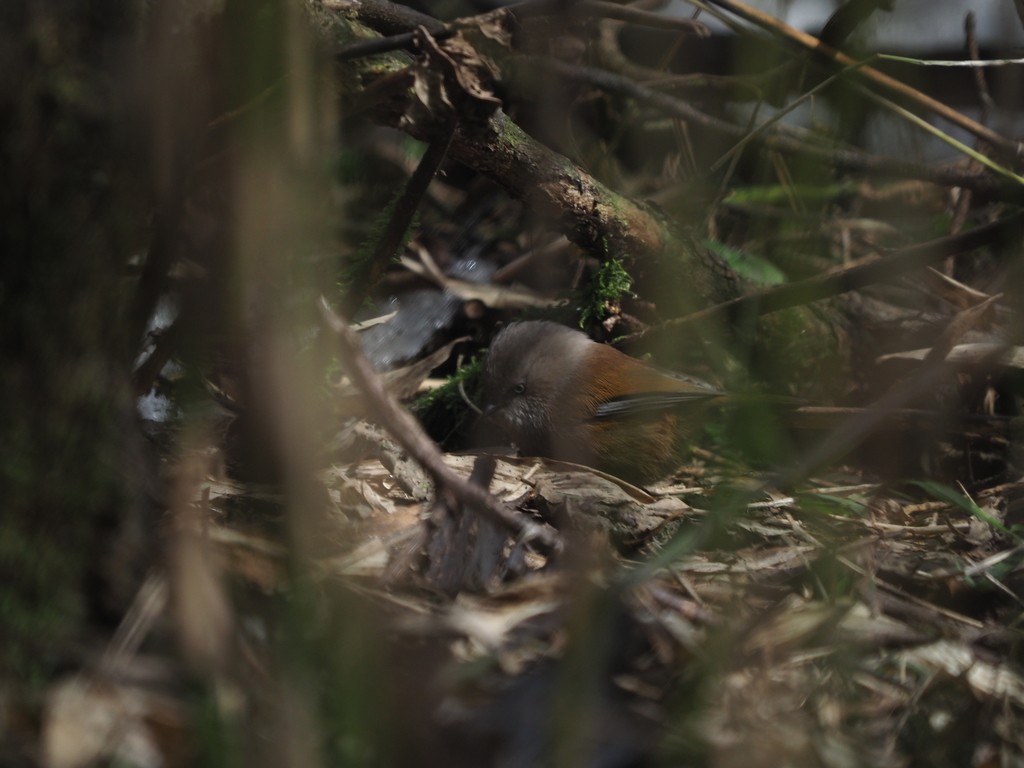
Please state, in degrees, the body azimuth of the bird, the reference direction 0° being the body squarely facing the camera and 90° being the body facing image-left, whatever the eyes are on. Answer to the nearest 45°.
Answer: approximately 90°

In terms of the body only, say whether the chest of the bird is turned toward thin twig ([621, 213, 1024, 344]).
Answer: no

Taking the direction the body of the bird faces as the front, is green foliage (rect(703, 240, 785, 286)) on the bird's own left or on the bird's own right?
on the bird's own right

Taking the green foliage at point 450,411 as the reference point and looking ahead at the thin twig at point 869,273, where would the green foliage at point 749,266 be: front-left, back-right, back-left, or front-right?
front-left
